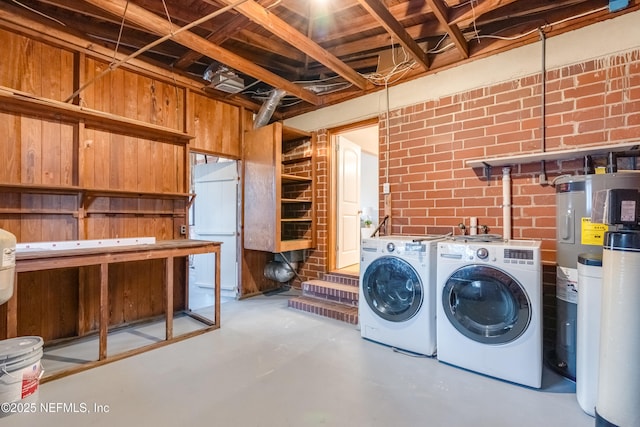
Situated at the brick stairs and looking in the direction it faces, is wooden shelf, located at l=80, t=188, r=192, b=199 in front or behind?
in front

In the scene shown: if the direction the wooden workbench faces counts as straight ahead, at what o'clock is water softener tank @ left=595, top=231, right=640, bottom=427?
The water softener tank is roughly at 12 o'clock from the wooden workbench.

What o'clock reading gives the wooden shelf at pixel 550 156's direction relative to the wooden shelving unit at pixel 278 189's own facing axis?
The wooden shelf is roughly at 12 o'clock from the wooden shelving unit.

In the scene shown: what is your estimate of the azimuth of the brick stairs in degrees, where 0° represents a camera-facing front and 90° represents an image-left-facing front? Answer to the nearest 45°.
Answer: approximately 45°

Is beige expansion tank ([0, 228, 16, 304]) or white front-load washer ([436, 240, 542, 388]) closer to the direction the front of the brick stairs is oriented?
the beige expansion tank

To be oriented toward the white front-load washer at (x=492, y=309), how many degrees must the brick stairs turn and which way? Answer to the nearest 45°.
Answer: approximately 90° to its left

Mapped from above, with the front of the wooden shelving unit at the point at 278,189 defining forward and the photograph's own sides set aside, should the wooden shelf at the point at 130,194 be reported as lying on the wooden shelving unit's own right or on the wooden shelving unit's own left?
on the wooden shelving unit's own right

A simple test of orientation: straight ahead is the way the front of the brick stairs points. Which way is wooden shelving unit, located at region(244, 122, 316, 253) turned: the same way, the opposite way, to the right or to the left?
to the left

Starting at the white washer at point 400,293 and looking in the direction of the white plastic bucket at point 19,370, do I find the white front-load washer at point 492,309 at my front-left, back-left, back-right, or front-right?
back-left

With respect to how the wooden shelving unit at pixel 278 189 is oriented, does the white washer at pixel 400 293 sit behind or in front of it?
in front

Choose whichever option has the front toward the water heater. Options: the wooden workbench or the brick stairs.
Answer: the wooden workbench

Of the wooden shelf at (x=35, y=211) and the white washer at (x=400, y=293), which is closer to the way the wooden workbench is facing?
the white washer

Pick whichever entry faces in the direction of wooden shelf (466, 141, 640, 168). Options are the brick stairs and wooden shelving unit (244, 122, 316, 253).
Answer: the wooden shelving unit

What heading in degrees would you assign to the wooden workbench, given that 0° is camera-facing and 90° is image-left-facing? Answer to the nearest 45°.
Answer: approximately 315°
